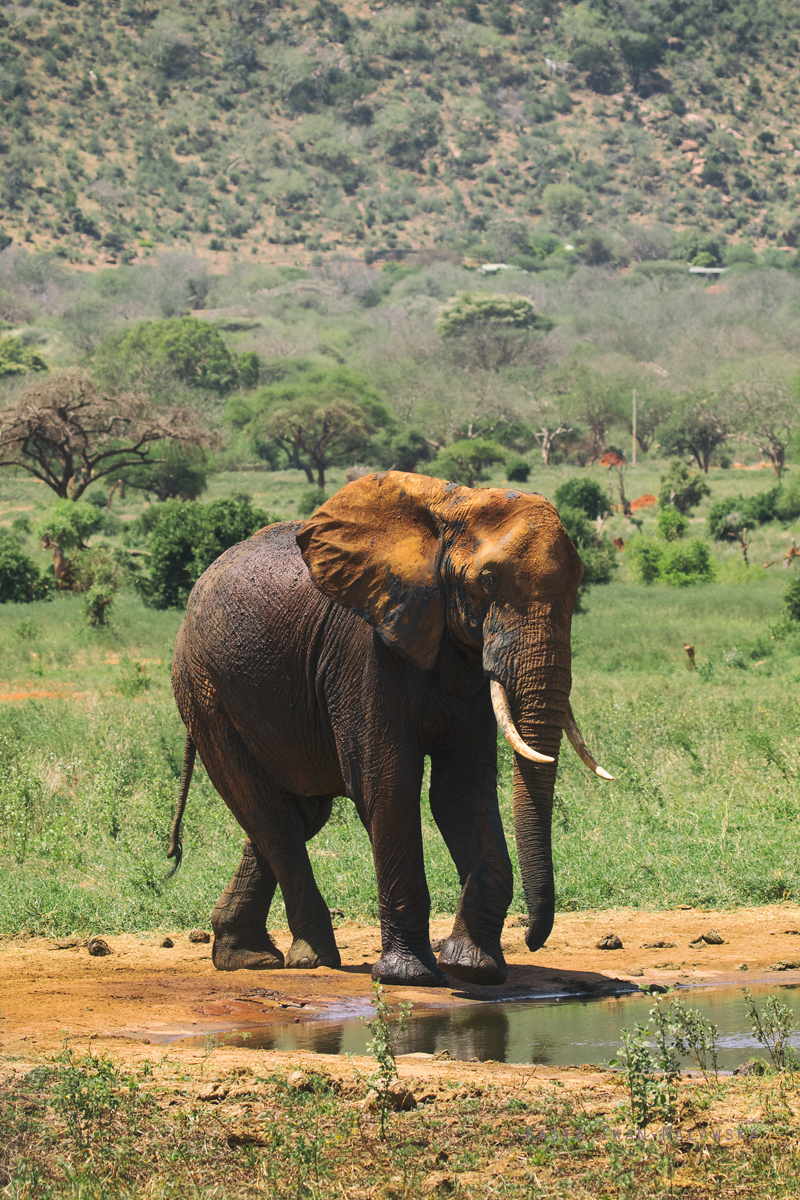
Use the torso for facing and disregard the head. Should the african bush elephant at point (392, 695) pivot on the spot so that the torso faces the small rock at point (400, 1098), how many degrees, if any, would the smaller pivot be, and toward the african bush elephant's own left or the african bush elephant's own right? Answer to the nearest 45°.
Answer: approximately 45° to the african bush elephant's own right

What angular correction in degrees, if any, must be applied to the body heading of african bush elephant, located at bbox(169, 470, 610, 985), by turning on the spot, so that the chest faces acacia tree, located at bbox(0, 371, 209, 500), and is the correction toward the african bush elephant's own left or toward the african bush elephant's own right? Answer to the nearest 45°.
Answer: approximately 135° to the african bush elephant's own left

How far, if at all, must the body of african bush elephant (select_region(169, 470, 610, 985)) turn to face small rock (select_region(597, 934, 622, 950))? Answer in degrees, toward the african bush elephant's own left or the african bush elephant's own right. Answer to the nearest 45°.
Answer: approximately 90° to the african bush elephant's own left

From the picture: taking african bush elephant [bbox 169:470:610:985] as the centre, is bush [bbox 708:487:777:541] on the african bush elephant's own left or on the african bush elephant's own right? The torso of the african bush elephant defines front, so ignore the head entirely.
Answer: on the african bush elephant's own left

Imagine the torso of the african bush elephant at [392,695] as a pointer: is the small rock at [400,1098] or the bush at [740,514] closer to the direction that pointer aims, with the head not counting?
the small rock

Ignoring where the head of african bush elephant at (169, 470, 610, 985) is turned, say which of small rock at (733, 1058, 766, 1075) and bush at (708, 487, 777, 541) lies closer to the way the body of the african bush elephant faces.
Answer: the small rock

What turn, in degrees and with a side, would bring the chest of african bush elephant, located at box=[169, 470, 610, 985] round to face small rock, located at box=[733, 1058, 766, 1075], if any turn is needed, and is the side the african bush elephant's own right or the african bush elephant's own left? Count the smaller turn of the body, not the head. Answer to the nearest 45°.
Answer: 0° — it already faces it

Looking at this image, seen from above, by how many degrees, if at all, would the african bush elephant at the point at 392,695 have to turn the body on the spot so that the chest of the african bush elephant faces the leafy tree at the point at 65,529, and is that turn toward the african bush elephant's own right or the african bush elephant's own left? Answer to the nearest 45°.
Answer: approximately 135° to the african bush elephant's own left

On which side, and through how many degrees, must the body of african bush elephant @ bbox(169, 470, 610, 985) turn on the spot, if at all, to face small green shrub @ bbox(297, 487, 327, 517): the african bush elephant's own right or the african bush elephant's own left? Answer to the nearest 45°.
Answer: approximately 135° to the african bush elephant's own left

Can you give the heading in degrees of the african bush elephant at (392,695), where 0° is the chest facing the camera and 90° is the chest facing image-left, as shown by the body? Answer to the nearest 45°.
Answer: approximately 315°

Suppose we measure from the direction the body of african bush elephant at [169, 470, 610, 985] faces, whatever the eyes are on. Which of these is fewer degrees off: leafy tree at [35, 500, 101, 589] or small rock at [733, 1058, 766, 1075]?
the small rock

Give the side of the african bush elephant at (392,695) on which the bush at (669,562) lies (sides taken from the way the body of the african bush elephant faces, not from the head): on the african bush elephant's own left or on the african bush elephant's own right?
on the african bush elephant's own left
